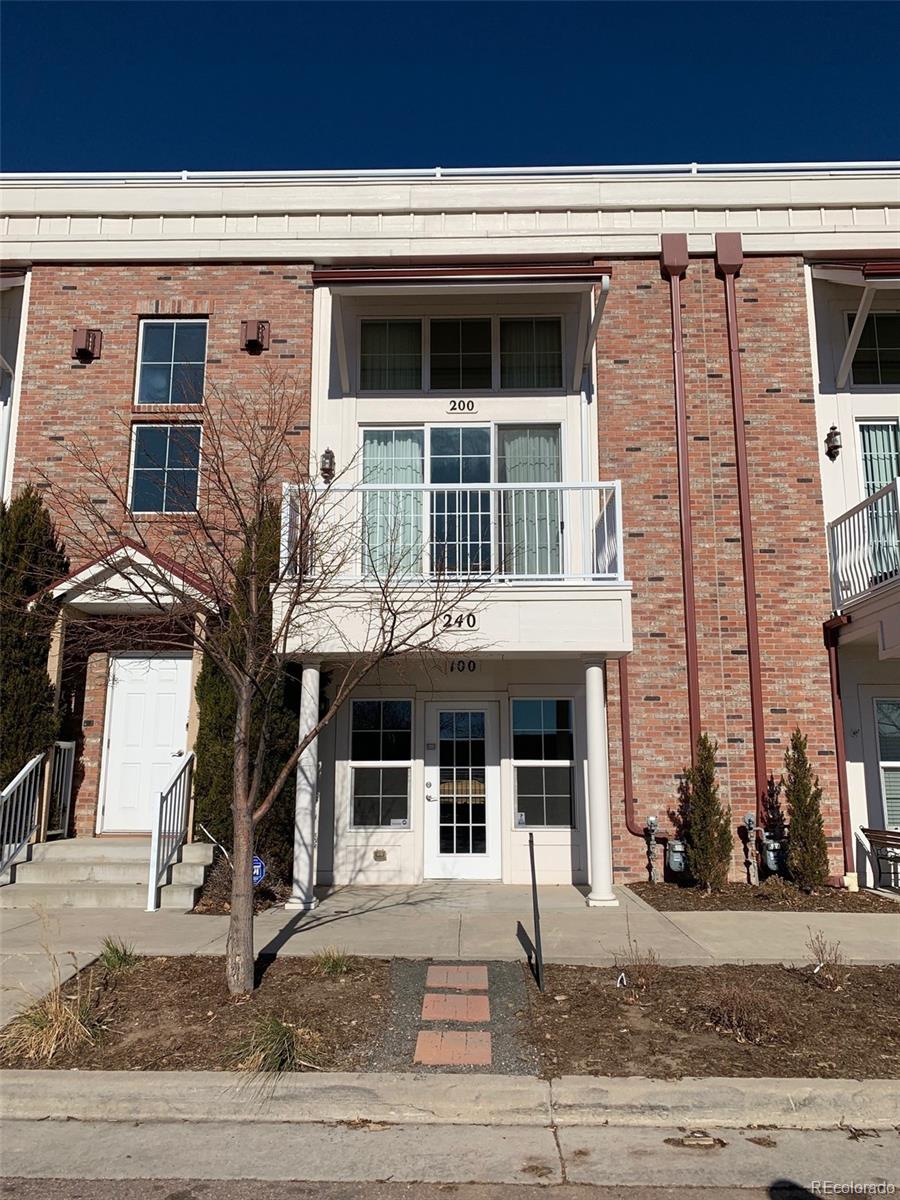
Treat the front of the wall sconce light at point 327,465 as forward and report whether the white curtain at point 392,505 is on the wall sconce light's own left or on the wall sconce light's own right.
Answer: on the wall sconce light's own left

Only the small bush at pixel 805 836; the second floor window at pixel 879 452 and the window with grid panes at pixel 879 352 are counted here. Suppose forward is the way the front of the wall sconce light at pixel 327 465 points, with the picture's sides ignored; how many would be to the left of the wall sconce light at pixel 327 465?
3

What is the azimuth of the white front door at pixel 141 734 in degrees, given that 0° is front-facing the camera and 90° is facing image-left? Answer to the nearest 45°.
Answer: approximately 0°

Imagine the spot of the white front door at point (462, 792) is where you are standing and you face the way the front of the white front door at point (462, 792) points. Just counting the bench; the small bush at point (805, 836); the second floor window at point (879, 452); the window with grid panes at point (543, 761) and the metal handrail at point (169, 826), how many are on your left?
4

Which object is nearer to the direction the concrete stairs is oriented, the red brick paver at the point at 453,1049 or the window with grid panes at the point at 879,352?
the red brick paver
